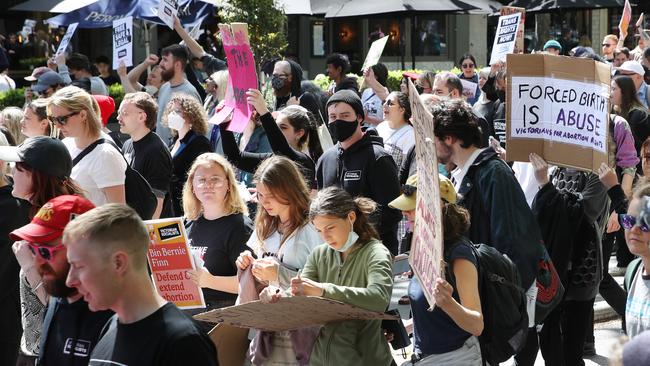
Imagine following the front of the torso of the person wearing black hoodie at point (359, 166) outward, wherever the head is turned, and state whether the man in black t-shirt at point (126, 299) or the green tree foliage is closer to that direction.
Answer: the man in black t-shirt

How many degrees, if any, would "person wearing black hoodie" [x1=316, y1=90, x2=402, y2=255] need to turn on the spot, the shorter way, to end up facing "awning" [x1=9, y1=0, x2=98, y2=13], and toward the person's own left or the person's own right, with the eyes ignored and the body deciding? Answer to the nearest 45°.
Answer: approximately 90° to the person's own right

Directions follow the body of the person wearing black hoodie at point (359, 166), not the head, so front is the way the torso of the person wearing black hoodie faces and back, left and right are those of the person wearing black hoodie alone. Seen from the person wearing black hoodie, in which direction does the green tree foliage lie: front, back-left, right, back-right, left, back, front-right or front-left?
back-right

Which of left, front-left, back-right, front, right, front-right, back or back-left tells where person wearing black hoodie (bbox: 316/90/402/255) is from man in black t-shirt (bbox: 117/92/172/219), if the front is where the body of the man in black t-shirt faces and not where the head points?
back-left

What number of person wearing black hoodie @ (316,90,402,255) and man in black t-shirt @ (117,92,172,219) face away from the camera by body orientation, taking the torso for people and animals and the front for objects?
0

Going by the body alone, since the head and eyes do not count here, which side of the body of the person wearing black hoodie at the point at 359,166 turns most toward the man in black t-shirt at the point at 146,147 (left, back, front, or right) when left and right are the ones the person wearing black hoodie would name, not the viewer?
right

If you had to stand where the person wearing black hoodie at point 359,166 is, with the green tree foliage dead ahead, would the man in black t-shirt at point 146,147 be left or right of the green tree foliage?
left

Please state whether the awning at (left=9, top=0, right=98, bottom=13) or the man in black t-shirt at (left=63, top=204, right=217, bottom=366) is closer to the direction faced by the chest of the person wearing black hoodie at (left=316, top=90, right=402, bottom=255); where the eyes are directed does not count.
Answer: the man in black t-shirt

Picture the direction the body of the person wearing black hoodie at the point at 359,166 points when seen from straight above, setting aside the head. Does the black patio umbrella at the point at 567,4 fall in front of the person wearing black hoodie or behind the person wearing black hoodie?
behind

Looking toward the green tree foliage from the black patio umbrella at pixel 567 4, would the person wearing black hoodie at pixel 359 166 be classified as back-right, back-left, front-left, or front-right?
front-left
